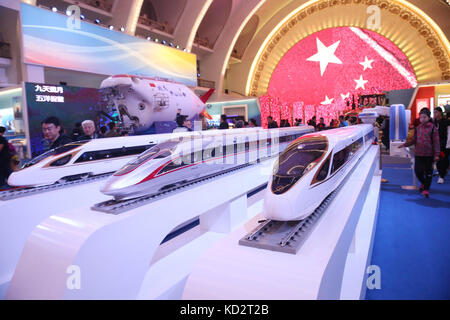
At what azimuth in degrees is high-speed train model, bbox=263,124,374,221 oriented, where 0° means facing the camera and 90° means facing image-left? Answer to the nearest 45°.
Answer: approximately 45°

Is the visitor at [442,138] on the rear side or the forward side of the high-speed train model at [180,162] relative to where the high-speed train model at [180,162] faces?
on the rear side

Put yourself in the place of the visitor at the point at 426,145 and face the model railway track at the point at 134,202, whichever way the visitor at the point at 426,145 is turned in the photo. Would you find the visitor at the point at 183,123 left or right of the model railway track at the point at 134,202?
right

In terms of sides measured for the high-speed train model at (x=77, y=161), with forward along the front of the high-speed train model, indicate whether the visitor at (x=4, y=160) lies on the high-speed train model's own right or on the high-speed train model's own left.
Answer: on the high-speed train model's own right

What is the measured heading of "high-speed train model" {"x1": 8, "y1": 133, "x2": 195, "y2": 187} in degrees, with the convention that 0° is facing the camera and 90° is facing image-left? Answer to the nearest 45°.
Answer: approximately 45°

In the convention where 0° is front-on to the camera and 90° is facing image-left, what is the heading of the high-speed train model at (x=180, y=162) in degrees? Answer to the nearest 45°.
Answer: approximately 45°

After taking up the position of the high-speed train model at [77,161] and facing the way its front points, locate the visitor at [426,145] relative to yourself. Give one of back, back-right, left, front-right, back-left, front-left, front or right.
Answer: back-left
